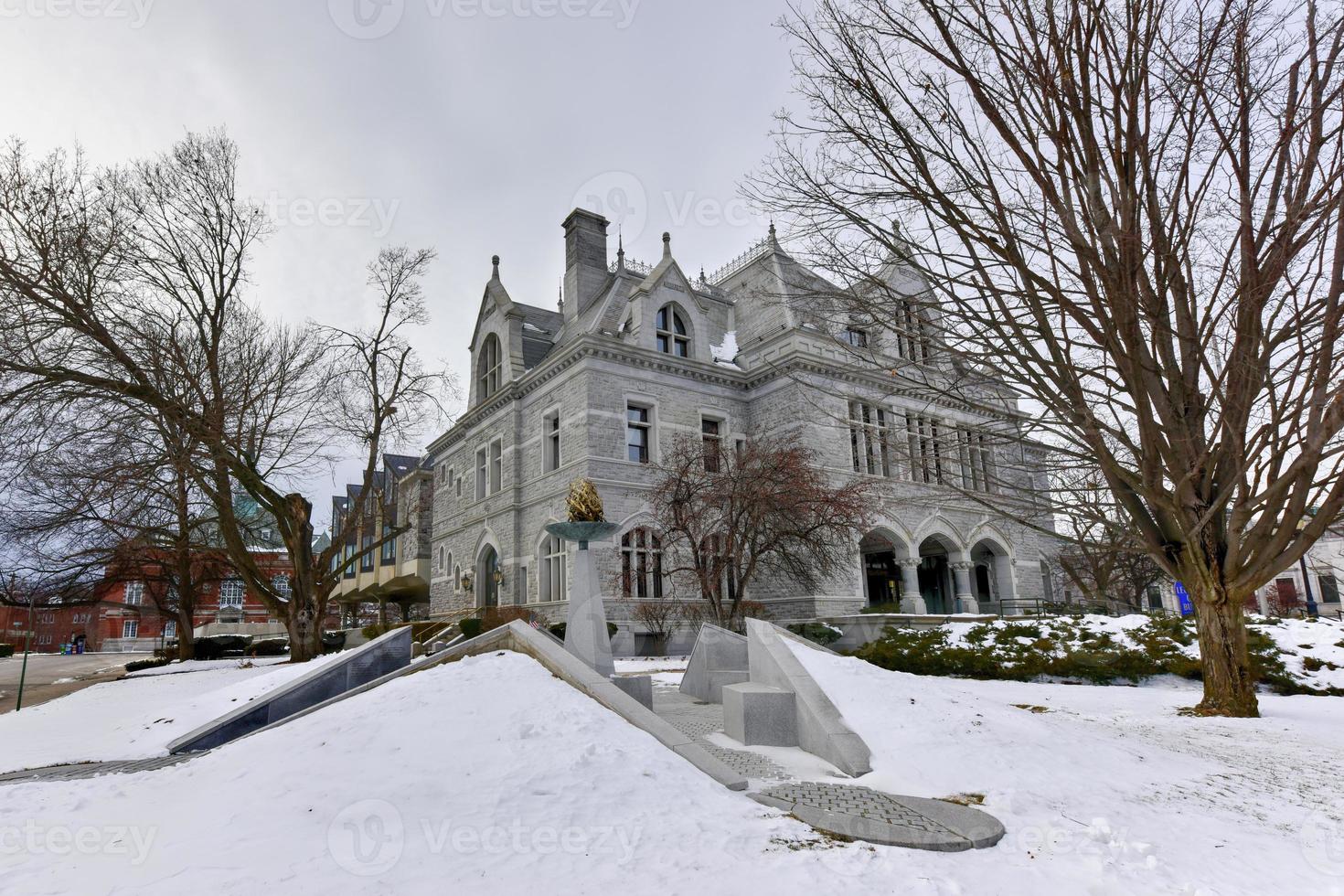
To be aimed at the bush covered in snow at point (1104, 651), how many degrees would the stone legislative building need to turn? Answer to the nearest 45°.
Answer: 0° — it already faces it

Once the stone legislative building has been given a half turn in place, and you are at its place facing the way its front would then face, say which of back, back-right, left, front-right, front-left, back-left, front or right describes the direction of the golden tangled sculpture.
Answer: back-left

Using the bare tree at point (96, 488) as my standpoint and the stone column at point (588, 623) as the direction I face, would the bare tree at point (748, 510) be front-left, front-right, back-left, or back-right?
front-left

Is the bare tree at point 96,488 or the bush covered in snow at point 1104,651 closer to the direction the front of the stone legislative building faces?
the bush covered in snow

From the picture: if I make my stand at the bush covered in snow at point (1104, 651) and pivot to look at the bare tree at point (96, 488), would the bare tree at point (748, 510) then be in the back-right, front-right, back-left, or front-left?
front-right

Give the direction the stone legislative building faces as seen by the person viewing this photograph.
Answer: facing the viewer and to the right of the viewer

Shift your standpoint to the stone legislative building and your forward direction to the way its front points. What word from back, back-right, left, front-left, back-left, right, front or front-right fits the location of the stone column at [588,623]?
front-right

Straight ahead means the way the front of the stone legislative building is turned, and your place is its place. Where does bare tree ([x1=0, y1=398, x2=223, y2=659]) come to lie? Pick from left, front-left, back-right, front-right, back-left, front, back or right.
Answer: right
